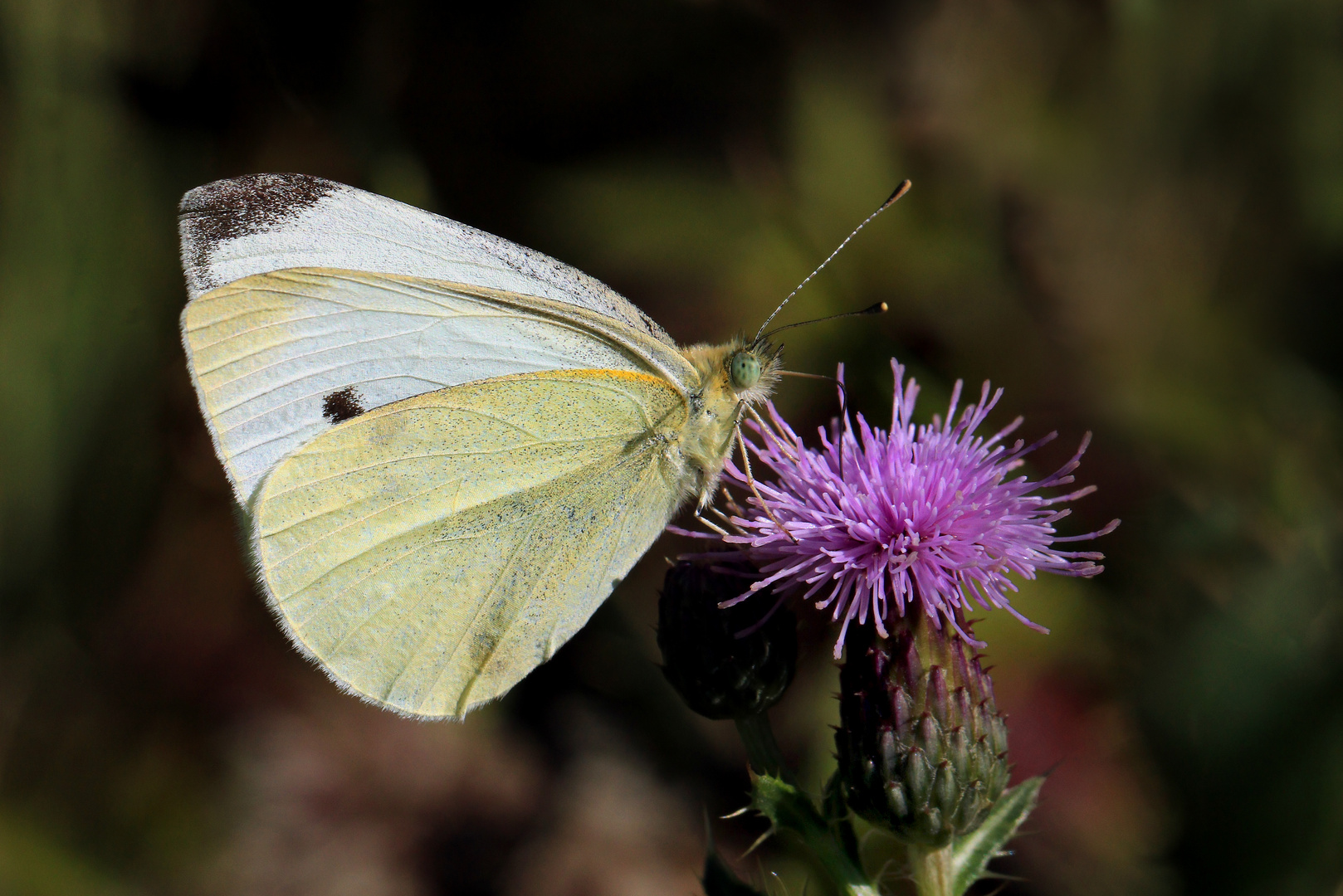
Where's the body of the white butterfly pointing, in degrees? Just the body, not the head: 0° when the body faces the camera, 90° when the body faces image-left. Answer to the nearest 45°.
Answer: approximately 270°
